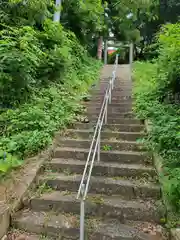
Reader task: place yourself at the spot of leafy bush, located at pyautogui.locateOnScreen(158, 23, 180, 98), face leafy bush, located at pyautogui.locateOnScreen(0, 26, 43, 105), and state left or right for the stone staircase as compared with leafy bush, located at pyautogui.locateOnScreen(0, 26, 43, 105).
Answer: left

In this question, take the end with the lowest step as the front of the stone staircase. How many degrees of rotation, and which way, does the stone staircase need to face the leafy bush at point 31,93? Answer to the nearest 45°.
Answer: approximately 135° to its right

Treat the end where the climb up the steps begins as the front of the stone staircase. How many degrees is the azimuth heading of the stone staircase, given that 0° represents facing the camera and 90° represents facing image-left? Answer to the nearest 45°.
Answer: approximately 0°

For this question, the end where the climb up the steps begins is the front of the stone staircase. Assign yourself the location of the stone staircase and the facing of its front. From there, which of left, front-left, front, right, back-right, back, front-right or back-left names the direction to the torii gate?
back

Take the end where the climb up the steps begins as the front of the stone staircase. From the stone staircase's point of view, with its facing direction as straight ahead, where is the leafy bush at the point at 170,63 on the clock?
The leafy bush is roughly at 7 o'clock from the stone staircase.

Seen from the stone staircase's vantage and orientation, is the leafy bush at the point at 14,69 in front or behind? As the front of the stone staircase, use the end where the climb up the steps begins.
behind

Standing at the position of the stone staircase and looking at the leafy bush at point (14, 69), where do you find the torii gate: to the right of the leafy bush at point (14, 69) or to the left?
right

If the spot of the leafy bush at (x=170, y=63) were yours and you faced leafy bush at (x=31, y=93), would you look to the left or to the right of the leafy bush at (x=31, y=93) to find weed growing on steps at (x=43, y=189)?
left
